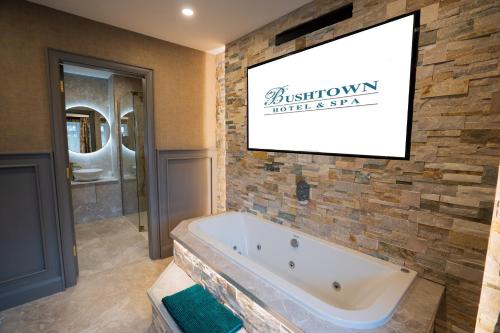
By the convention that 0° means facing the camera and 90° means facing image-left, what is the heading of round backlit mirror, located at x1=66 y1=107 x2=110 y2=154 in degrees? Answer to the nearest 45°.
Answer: approximately 0°

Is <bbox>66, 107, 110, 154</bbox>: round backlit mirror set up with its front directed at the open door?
yes

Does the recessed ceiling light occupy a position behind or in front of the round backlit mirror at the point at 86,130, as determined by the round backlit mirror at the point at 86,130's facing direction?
in front

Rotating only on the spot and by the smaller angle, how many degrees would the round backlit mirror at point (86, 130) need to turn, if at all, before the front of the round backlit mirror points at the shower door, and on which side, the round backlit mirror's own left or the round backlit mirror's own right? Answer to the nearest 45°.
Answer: approximately 45° to the round backlit mirror's own left

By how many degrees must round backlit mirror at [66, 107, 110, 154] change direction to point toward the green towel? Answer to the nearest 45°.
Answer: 0° — it already faces it
